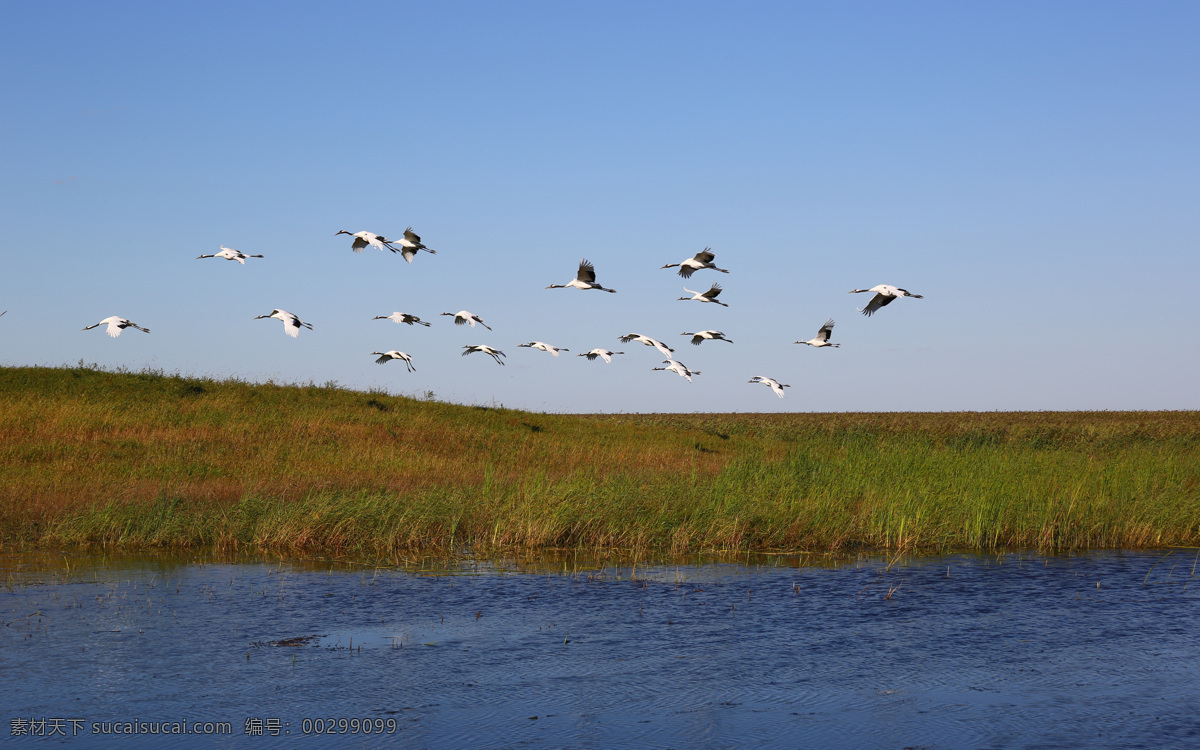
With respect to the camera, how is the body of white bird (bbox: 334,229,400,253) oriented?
to the viewer's left

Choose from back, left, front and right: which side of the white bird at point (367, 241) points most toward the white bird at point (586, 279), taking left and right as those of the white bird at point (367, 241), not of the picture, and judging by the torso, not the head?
back

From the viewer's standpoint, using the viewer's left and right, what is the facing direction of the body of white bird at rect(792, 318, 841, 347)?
facing to the left of the viewer

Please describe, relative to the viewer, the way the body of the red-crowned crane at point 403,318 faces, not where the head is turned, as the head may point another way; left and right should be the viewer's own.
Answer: facing to the left of the viewer

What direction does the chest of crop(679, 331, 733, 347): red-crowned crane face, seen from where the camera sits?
to the viewer's left

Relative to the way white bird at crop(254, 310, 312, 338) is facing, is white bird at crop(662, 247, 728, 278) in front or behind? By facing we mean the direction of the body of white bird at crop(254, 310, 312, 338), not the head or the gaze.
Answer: behind

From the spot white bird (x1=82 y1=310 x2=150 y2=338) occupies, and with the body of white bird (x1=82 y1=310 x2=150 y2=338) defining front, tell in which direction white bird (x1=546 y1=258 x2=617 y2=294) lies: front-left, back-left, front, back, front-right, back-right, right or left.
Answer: back-left

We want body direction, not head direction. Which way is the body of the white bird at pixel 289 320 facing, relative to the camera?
to the viewer's left

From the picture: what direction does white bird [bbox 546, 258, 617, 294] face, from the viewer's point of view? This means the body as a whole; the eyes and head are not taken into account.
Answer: to the viewer's left

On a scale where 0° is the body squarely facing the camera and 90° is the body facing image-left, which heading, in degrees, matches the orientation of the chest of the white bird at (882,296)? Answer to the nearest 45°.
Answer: approximately 90°

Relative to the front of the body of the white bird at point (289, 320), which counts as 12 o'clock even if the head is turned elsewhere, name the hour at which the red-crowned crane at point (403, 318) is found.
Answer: The red-crowned crane is roughly at 5 o'clock from the white bird.

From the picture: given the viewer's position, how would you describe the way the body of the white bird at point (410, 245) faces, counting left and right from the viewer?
facing to the left of the viewer

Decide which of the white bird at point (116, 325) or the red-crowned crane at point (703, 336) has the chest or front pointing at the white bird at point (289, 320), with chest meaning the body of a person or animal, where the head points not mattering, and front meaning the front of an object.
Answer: the red-crowned crane
